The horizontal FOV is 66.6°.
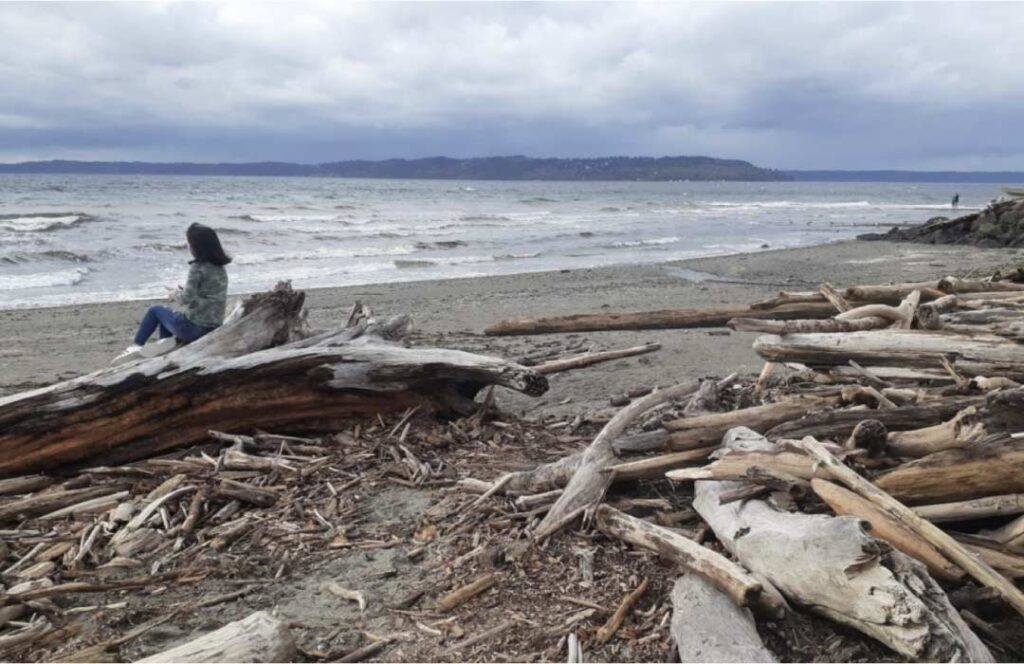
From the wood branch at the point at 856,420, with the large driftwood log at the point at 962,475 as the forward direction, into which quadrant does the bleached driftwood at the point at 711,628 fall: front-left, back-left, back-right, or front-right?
front-right

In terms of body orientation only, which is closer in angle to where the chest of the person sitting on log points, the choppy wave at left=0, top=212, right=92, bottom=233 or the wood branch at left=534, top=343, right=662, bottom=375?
the choppy wave

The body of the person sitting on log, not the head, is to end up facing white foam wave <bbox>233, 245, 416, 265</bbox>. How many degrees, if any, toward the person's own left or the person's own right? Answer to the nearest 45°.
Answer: approximately 90° to the person's own right

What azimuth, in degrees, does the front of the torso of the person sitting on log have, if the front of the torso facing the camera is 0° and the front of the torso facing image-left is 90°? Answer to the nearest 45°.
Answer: approximately 90°

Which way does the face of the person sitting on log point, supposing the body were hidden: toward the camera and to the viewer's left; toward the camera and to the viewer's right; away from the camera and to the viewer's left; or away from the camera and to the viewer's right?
away from the camera and to the viewer's left

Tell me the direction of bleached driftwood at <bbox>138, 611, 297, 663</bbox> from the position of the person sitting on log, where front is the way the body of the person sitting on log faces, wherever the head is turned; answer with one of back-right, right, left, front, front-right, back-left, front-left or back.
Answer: left
